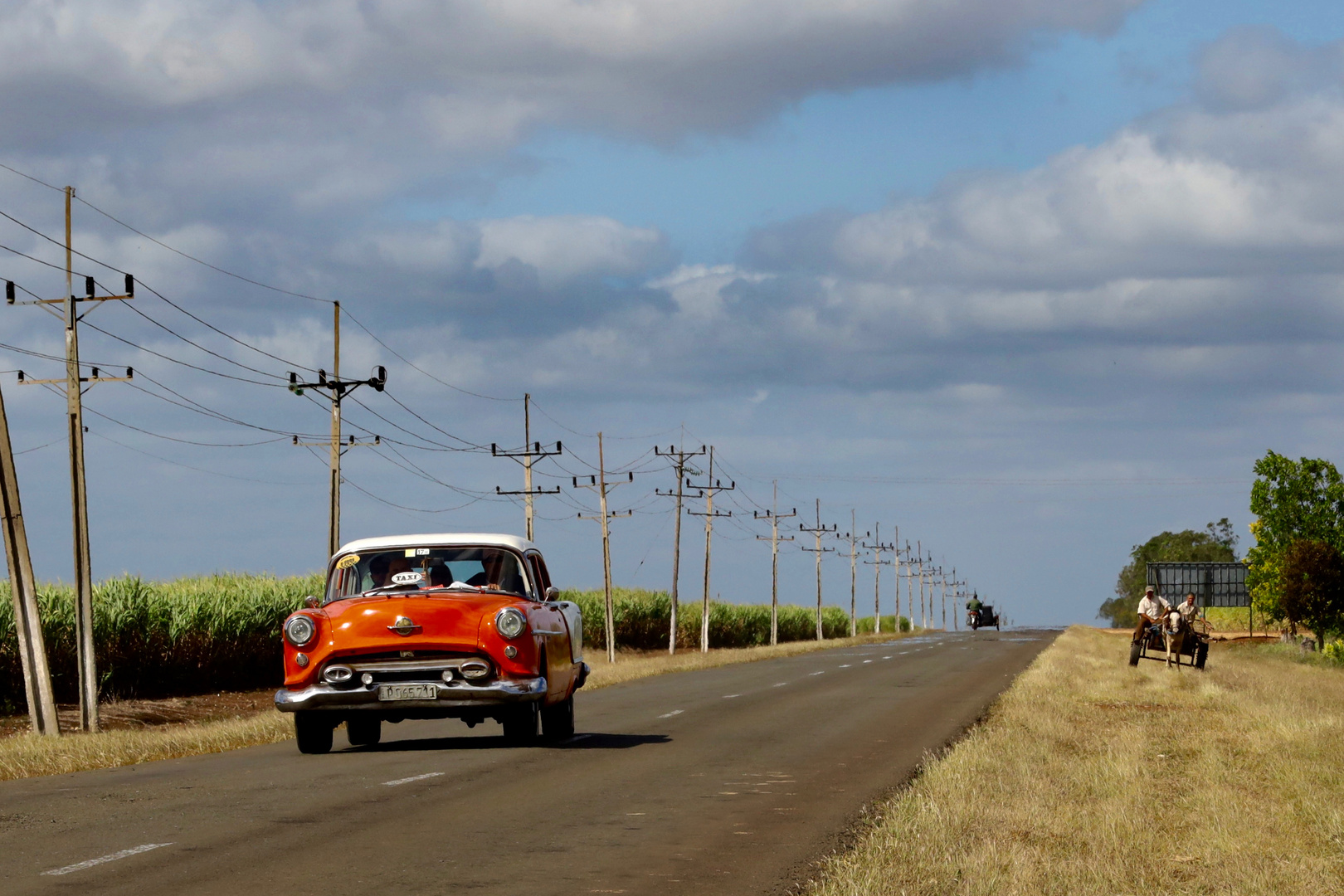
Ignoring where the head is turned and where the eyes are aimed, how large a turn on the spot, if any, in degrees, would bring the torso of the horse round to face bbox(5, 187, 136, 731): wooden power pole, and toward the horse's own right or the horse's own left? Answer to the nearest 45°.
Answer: approximately 45° to the horse's own right

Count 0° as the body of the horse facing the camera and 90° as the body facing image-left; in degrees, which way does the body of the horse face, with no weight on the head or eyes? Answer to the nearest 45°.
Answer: approximately 0°

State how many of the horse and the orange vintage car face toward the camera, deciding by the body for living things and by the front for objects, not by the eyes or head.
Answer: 2

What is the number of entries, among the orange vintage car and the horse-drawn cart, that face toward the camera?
2
